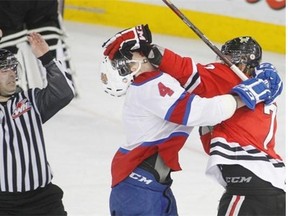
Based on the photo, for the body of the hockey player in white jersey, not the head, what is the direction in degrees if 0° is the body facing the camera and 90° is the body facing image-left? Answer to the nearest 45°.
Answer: approximately 270°

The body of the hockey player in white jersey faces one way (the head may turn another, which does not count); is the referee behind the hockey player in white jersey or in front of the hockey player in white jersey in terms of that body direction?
behind
